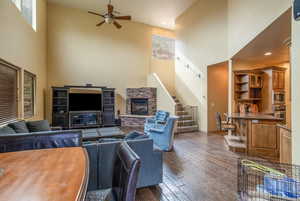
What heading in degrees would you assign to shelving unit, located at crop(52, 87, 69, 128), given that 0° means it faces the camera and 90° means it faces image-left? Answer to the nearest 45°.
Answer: approximately 0°

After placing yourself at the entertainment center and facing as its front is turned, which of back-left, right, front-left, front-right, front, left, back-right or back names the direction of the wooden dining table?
front

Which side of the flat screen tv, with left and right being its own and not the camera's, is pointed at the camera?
front

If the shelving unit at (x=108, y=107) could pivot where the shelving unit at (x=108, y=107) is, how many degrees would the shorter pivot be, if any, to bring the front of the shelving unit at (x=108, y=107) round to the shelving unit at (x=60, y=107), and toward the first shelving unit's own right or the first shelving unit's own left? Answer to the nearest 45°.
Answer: approximately 90° to the first shelving unit's own right

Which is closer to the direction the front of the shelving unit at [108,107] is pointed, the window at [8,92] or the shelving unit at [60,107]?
the window

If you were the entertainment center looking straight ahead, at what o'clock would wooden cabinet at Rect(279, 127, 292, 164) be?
The wooden cabinet is roughly at 11 o'clock from the entertainment center.

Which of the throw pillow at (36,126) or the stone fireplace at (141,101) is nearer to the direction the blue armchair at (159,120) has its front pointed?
the throw pillow

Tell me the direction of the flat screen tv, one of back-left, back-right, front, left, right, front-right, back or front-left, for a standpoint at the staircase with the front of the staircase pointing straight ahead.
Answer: right

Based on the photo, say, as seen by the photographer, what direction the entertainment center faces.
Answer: facing the viewer

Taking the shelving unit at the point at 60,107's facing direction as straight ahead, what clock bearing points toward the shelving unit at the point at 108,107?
the shelving unit at the point at 108,107 is roughly at 9 o'clock from the shelving unit at the point at 60,107.

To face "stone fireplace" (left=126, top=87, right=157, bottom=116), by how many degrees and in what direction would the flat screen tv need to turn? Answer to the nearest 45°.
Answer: approximately 90° to its left

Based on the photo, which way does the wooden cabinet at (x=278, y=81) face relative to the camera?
toward the camera

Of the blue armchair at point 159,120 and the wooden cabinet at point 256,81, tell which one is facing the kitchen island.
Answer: the wooden cabinet
